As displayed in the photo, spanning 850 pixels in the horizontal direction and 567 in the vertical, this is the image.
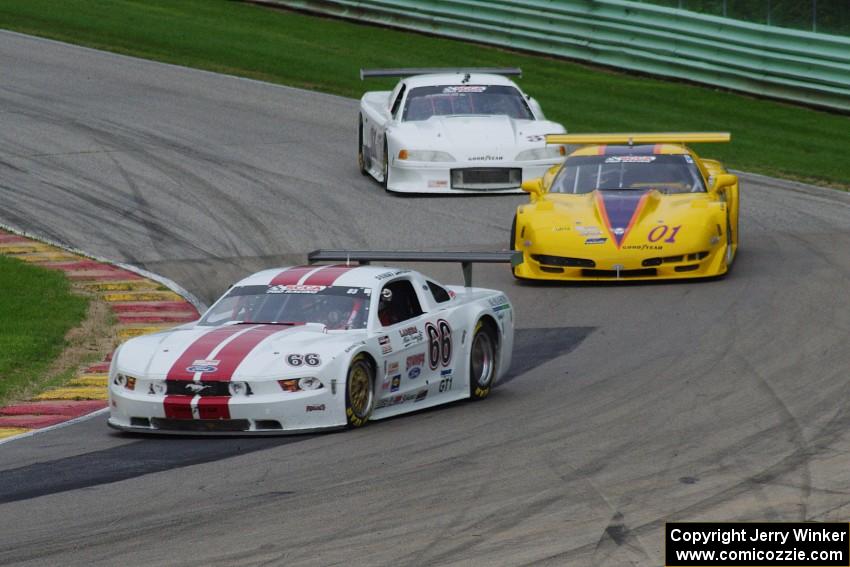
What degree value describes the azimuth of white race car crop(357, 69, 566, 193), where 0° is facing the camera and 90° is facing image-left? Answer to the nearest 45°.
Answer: approximately 0°

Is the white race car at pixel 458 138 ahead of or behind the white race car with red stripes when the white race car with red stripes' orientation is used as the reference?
behind

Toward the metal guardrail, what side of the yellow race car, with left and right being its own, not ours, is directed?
back

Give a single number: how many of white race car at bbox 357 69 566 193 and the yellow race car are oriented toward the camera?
2

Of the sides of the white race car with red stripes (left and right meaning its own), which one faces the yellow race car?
back

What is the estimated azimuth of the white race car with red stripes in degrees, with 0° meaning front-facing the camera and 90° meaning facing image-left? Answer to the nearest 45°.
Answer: approximately 45°

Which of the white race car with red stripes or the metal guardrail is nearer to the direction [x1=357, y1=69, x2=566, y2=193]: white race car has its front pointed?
the white race car with red stripes

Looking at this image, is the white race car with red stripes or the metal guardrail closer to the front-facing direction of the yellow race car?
the white race car with red stripes

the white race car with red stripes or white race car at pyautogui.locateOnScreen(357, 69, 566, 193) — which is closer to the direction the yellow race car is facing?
the white race car with red stripes

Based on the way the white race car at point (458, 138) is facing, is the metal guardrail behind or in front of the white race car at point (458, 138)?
behind

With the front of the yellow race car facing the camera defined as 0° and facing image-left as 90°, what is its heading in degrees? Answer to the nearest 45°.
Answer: approximately 0°
